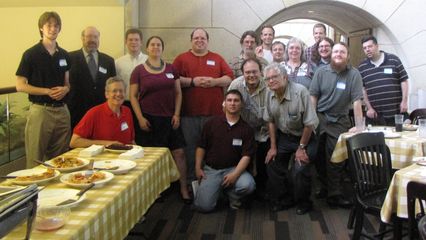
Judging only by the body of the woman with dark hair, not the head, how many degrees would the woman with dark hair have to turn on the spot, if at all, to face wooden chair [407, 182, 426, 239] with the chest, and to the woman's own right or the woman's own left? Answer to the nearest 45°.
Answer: approximately 45° to the woman's own left

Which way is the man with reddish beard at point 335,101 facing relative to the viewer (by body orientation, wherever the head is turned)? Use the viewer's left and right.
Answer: facing the viewer

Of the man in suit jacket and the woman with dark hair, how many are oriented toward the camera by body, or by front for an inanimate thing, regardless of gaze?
2

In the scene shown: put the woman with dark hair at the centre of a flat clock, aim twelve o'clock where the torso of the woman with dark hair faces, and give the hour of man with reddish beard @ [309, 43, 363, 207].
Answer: The man with reddish beard is roughly at 9 o'clock from the woman with dark hair.

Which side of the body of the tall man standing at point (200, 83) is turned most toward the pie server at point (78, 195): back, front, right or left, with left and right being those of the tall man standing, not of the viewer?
front

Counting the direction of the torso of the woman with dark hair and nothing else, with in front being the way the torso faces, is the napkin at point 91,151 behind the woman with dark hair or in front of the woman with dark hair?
in front

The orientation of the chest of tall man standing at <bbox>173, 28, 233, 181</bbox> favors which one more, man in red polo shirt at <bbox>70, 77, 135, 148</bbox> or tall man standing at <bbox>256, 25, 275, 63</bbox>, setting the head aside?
the man in red polo shirt

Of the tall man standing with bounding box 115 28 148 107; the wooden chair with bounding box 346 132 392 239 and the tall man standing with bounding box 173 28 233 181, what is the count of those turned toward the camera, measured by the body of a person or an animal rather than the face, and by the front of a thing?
2

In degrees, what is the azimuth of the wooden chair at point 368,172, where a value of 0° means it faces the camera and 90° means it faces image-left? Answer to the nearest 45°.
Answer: approximately 225°
